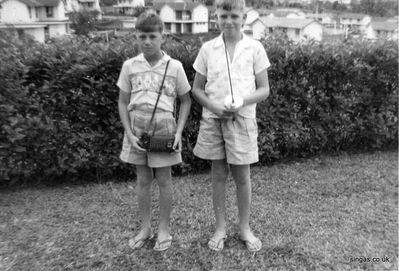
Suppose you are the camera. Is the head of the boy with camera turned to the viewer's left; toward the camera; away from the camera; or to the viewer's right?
toward the camera

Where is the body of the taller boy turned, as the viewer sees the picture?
toward the camera

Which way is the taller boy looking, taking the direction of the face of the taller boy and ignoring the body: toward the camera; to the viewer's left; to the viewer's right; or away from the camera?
toward the camera

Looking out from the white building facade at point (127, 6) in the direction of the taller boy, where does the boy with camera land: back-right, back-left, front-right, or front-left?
front-right

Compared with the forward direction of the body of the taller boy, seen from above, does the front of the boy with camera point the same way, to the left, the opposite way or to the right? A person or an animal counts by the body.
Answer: the same way

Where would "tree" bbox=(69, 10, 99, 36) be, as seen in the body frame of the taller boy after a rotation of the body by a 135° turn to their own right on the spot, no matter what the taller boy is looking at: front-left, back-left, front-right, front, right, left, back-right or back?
front

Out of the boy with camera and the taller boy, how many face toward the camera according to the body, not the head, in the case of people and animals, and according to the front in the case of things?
2

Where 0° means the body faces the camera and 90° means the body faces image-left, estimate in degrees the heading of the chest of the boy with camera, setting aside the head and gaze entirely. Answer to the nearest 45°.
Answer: approximately 0°

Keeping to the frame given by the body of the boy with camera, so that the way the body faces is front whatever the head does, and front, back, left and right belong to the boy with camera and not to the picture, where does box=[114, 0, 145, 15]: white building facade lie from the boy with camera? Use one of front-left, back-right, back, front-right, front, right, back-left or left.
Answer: back

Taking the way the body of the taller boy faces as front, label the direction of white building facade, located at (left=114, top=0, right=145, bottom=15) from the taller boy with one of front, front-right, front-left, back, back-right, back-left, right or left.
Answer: back-right
